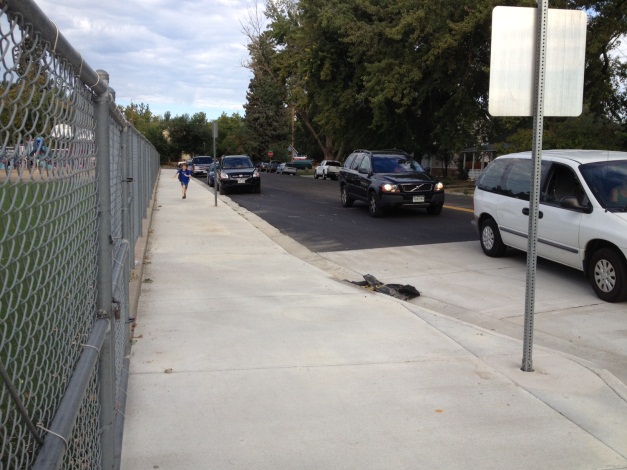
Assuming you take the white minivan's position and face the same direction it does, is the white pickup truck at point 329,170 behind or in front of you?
behind

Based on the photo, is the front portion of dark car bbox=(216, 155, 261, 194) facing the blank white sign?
yes

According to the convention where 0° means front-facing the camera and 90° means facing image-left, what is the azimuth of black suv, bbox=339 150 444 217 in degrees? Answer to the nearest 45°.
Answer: approximately 315°

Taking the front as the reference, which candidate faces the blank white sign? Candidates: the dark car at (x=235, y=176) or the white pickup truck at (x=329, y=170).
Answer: the dark car

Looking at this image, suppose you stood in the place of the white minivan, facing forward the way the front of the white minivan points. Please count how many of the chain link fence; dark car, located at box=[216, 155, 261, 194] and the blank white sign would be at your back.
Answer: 1

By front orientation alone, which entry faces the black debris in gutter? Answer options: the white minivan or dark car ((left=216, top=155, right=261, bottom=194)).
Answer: the dark car

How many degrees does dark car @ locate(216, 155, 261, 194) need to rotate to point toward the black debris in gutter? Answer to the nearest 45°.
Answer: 0° — it already faces it

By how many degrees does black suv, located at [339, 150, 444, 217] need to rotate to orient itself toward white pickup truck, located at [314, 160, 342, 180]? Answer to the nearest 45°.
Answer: approximately 135° to its left
